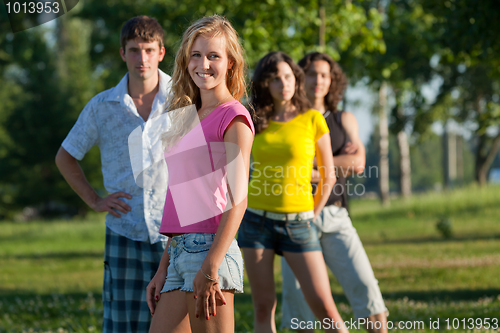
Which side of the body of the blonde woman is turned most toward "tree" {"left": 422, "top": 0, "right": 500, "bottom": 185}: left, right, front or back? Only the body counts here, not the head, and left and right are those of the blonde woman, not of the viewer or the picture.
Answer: back

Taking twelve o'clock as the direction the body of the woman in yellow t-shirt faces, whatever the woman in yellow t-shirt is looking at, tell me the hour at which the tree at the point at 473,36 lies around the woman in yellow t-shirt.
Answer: The tree is roughly at 7 o'clock from the woman in yellow t-shirt.

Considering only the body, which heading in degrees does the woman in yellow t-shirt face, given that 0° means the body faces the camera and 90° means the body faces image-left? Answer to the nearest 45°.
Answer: approximately 0°

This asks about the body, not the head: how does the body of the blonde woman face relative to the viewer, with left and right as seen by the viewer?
facing the viewer and to the left of the viewer
